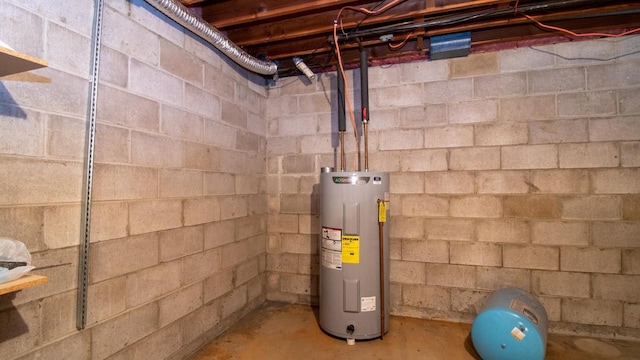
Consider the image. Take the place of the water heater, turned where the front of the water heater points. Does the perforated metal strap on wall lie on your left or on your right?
on your right

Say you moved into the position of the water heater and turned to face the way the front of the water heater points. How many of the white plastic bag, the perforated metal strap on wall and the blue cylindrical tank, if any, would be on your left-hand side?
1

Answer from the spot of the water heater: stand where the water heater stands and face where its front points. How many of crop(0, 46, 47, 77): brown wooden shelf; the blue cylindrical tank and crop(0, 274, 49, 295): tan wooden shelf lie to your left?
1

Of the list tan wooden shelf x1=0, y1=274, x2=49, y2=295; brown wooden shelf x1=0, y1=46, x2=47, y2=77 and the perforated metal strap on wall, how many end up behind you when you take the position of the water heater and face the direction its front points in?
0

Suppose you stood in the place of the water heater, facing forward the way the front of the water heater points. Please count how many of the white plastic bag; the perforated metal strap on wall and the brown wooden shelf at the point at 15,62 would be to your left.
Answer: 0

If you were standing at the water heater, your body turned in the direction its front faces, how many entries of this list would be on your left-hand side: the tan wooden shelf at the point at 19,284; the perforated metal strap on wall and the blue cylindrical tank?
1

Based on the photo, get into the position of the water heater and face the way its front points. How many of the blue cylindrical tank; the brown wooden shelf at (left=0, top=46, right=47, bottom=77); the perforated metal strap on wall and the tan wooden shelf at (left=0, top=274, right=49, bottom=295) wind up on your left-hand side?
1

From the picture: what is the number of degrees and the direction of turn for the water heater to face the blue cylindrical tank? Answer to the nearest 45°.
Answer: approximately 90° to its left

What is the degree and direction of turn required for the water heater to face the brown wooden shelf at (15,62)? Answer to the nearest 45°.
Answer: approximately 45° to its right

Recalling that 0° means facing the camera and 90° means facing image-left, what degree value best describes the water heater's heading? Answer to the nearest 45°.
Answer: approximately 0°

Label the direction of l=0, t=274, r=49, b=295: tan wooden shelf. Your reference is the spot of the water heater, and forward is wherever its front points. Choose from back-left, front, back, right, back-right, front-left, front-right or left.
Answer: front-right

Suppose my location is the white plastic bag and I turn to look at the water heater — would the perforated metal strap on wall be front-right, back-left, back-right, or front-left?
front-left

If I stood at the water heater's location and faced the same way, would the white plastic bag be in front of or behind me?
in front
